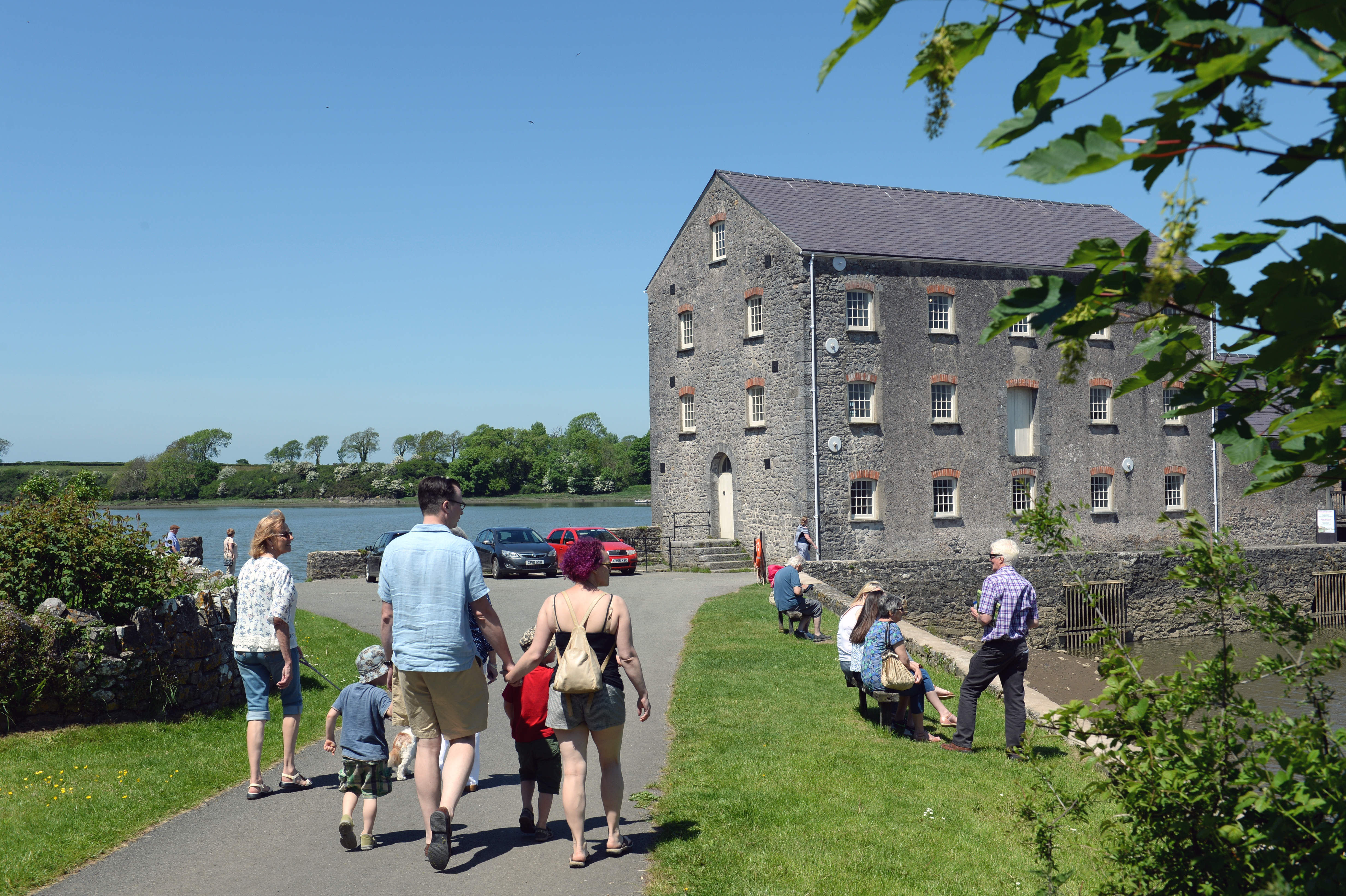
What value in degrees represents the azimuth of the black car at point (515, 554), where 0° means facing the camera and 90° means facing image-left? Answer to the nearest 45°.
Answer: approximately 315°

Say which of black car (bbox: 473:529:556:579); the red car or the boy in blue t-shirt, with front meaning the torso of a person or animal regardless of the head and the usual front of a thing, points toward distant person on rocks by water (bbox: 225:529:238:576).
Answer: the boy in blue t-shirt

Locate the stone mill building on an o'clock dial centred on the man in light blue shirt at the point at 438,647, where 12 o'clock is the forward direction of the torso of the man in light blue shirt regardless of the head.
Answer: The stone mill building is roughly at 1 o'clock from the man in light blue shirt.

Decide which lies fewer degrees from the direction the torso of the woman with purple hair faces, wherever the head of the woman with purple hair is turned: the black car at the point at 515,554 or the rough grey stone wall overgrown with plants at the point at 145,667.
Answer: the black car

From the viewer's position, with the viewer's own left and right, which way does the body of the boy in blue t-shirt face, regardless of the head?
facing away from the viewer

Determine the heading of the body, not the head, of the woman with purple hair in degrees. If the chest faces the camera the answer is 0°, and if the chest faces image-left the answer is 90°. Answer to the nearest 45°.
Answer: approximately 180°

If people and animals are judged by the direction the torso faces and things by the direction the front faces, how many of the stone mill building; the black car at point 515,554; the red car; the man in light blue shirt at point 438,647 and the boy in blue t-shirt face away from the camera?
2

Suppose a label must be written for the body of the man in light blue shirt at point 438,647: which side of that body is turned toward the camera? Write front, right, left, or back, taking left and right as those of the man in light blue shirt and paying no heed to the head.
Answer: back

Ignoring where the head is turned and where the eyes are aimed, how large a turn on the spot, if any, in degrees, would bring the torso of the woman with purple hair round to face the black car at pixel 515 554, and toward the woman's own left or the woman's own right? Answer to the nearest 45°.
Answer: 0° — they already face it

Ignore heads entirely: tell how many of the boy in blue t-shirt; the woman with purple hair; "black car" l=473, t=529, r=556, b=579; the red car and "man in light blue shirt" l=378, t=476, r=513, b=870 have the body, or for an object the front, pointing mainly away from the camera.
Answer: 3

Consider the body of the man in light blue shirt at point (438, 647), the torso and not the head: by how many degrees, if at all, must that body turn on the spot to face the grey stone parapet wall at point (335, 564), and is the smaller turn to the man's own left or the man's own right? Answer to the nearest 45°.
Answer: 0° — they already face it

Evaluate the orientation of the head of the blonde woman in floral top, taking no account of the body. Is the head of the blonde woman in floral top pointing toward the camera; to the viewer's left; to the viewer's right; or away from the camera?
to the viewer's right
